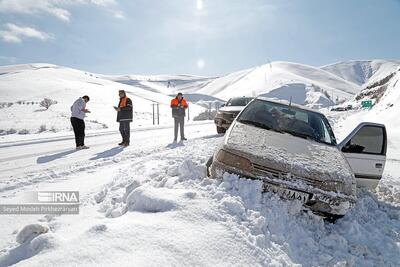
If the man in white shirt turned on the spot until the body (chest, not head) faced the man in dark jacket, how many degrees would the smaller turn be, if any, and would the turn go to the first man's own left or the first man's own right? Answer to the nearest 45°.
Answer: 0° — they already face them

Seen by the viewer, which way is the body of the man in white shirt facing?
to the viewer's right

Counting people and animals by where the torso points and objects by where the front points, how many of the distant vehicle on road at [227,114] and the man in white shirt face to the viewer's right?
1

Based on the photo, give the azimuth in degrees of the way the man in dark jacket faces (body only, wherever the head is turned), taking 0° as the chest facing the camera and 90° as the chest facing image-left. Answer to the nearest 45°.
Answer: approximately 45°

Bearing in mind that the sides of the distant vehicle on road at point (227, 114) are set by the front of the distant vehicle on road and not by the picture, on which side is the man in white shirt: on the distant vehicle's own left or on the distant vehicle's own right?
on the distant vehicle's own right

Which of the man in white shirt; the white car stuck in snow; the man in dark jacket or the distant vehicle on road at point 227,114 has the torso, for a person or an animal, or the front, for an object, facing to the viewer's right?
the man in white shirt

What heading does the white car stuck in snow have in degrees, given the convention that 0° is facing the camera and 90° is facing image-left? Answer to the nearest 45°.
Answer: approximately 0°

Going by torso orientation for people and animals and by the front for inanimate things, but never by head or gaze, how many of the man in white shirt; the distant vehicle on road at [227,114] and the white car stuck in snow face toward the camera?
2

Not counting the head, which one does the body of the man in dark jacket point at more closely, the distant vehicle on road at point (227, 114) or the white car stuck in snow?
the white car stuck in snow
